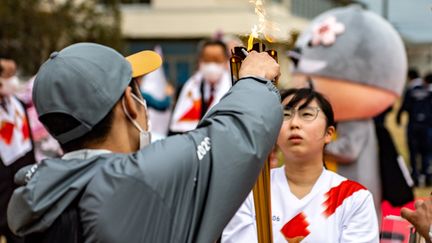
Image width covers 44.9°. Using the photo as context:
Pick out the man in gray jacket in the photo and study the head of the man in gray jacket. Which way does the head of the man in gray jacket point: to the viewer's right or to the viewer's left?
to the viewer's right

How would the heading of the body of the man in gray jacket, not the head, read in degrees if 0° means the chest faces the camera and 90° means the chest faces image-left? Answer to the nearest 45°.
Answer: approximately 225°

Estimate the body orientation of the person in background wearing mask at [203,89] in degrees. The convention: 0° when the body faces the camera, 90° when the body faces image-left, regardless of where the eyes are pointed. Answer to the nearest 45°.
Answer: approximately 0°

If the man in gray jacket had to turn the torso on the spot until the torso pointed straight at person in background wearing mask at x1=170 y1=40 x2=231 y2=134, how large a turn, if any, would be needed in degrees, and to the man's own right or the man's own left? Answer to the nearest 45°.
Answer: approximately 45° to the man's own left

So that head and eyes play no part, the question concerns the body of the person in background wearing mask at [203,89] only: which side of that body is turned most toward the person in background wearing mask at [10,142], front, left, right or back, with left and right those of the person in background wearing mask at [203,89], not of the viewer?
right

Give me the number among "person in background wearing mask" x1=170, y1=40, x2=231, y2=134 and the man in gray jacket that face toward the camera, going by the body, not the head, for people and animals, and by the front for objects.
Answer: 1

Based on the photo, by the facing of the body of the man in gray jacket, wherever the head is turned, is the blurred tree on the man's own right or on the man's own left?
on the man's own left

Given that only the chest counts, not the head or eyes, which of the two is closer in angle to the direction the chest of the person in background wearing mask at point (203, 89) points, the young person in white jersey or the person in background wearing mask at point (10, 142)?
the young person in white jersey

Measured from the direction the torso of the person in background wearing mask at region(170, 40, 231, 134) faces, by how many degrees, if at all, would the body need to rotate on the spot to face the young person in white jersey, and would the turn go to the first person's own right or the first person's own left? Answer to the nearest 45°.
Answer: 0° — they already face them

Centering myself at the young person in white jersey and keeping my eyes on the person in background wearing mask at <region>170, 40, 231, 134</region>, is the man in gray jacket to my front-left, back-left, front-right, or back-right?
back-left

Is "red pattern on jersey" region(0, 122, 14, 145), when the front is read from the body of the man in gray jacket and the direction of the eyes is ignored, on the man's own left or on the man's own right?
on the man's own left

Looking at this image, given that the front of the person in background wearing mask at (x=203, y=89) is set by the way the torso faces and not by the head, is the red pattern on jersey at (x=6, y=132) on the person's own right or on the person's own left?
on the person's own right

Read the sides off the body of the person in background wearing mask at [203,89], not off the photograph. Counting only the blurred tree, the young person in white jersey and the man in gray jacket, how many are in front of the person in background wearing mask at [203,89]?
2
